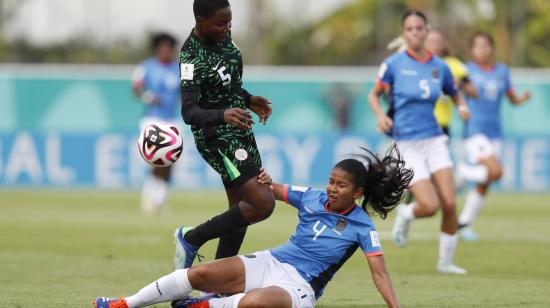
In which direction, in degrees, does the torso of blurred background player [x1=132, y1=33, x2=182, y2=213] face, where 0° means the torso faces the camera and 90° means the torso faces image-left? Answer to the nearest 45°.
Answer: approximately 315°

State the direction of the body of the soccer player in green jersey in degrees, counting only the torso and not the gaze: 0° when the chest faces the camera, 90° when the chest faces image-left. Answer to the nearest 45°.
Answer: approximately 315°
